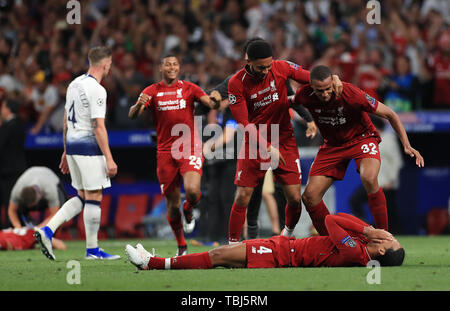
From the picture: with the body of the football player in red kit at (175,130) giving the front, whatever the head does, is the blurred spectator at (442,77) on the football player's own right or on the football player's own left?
on the football player's own left

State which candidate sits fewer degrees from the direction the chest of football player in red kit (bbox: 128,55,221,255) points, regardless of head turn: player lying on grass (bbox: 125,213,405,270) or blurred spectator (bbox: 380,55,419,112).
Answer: the player lying on grass

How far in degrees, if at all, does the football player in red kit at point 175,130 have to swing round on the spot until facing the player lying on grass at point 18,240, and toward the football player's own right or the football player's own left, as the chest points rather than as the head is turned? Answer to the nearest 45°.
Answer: approximately 135° to the football player's own right

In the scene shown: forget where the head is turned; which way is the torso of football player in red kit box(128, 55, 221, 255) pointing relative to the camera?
toward the camera

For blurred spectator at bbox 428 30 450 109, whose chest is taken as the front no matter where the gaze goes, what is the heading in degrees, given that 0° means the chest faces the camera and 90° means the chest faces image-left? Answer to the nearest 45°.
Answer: approximately 0°

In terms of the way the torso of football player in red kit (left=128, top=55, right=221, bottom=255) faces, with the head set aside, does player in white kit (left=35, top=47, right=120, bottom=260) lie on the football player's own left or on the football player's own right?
on the football player's own right

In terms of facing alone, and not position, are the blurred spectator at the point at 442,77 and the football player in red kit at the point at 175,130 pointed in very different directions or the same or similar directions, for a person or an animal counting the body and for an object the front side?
same or similar directions

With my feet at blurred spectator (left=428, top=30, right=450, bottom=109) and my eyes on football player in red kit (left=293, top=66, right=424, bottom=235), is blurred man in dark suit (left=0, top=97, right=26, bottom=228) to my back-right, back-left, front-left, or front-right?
front-right

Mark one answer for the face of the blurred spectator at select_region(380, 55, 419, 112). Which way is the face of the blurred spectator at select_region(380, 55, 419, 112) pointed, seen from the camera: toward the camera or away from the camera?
toward the camera

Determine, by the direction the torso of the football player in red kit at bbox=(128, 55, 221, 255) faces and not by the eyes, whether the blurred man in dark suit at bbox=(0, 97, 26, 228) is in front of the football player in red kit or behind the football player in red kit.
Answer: behind

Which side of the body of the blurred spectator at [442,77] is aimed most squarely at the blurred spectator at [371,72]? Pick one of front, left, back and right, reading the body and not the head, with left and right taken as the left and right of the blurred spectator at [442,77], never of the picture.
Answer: right

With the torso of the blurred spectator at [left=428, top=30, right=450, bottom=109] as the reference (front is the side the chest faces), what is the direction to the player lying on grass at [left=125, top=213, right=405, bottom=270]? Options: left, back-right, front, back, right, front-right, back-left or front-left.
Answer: front

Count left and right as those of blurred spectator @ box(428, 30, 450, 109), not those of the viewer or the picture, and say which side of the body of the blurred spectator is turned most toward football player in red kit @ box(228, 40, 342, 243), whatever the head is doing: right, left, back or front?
front

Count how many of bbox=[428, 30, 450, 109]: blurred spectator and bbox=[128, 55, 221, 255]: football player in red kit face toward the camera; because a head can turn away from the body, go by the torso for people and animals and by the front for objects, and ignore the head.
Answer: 2
